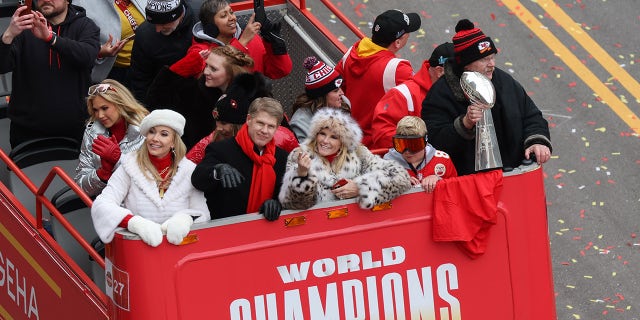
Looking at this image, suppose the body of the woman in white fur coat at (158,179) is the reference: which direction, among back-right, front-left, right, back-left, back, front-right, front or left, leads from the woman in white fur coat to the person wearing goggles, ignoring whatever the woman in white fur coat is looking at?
left

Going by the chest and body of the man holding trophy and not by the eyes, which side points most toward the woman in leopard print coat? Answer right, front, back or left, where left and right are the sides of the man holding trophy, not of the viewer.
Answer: right

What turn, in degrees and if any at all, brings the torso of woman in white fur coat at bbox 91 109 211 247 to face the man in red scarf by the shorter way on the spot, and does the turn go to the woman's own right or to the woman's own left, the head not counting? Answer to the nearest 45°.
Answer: approximately 90° to the woman's own left
